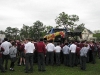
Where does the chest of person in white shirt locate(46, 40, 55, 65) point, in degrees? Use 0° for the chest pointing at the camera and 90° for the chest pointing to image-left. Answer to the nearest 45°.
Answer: approximately 180°

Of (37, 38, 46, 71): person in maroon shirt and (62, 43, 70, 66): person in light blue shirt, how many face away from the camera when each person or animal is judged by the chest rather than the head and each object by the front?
2

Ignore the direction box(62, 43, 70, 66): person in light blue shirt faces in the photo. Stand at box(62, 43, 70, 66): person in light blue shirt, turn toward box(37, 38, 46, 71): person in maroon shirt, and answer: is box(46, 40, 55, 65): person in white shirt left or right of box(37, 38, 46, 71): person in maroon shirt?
right

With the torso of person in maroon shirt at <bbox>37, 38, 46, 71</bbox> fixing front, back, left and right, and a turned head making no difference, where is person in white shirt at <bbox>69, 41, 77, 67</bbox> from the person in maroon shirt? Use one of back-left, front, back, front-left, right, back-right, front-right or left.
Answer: front-right

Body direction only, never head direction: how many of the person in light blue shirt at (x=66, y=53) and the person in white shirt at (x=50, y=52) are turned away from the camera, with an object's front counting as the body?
2

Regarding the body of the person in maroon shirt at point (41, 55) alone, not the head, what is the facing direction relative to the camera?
away from the camera

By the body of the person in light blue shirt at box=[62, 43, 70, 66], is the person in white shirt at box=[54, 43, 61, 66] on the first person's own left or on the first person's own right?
on the first person's own left

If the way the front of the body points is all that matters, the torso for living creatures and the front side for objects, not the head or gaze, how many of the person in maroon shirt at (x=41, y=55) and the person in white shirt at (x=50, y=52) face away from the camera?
2

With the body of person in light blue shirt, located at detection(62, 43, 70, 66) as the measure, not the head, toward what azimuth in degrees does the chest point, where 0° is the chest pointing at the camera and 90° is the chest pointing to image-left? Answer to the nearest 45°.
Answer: approximately 180°

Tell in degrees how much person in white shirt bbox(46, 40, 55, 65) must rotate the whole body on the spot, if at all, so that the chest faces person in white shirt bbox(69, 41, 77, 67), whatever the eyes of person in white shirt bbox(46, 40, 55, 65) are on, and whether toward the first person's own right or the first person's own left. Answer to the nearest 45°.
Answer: approximately 90° to the first person's own right
